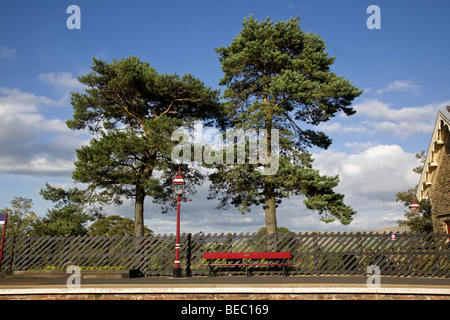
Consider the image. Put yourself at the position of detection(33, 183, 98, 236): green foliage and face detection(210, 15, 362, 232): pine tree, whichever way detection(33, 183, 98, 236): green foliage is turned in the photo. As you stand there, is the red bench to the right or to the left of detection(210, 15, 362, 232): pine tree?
right

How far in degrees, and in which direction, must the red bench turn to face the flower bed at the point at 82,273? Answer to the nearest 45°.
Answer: approximately 90° to its right

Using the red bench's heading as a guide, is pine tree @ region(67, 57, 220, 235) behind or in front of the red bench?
behind

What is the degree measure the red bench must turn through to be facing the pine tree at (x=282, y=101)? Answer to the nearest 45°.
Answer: approximately 180°

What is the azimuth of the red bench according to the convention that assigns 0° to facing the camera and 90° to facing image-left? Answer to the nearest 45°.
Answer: approximately 0°
